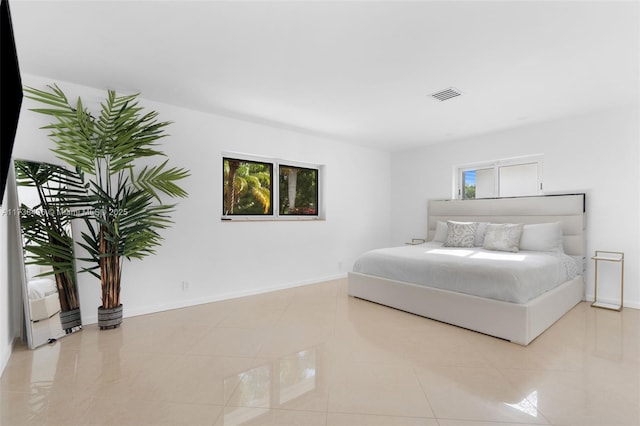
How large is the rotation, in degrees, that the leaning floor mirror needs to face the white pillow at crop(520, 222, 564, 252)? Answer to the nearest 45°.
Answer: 0° — it already faces it

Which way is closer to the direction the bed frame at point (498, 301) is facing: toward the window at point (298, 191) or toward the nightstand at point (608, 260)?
the window

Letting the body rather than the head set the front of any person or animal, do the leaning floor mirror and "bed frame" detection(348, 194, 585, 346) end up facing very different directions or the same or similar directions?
very different directions

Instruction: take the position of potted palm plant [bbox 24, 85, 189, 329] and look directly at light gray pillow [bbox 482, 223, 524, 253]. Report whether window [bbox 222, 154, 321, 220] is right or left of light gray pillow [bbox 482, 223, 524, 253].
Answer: left

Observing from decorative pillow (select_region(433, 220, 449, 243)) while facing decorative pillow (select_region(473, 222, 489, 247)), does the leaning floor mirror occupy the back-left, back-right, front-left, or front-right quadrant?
back-right

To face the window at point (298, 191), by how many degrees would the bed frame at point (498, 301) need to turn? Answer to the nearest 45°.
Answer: approximately 45° to its right

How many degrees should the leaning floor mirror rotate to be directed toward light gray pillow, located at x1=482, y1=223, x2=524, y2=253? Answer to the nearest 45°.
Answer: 0° — it already faces it

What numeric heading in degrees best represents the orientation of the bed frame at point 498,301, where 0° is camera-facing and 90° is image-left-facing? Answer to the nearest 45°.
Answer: approximately 45°
